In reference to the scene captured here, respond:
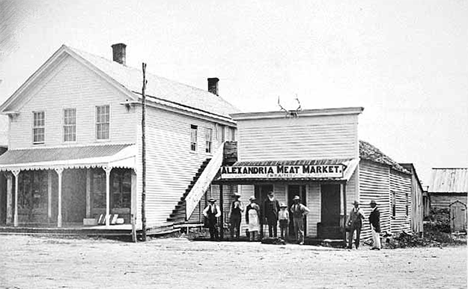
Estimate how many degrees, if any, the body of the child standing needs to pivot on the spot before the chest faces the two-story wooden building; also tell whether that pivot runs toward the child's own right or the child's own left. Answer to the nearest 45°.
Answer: approximately 135° to the child's own right

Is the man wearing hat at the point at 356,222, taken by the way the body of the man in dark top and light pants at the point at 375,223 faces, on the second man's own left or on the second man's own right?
on the second man's own right

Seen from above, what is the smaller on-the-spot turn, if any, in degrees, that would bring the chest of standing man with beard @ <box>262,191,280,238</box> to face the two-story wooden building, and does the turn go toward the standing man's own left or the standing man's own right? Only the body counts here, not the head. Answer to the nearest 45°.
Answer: approximately 135° to the standing man's own right

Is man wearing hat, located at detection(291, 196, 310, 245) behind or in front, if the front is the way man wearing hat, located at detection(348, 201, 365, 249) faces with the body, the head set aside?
behind

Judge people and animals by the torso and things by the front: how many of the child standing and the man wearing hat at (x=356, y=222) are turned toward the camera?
2

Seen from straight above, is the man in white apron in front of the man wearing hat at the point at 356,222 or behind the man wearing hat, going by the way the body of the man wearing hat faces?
behind
